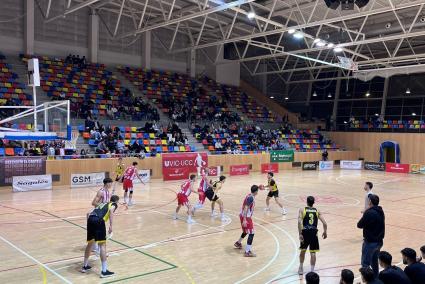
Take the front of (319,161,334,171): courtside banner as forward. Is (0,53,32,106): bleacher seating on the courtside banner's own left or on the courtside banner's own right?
on the courtside banner's own right

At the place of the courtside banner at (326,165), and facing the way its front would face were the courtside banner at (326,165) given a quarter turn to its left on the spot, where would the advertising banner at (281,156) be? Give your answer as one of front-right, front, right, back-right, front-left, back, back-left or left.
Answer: back-right

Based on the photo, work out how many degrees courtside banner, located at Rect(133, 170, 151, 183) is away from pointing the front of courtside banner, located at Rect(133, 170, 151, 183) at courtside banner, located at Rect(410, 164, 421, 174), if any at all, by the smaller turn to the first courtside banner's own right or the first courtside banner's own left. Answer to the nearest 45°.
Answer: approximately 90° to the first courtside banner's own left

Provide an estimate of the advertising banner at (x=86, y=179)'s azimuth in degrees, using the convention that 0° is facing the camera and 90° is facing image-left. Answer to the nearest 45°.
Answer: approximately 0°

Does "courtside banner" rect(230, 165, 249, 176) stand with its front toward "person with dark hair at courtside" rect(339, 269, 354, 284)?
yes

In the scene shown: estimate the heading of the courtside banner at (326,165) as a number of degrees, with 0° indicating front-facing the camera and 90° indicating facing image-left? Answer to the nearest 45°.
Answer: approximately 0°
